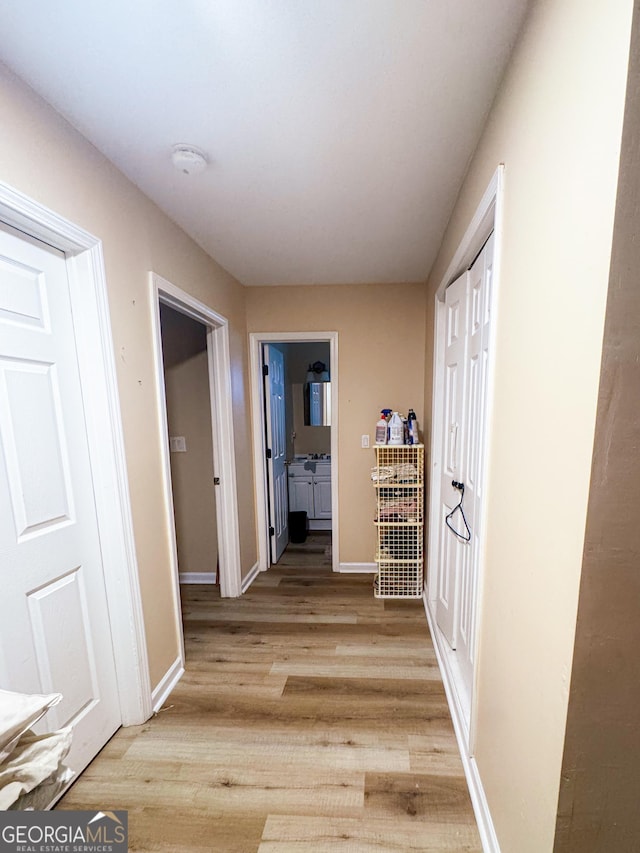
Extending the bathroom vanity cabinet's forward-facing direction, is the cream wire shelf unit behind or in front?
in front

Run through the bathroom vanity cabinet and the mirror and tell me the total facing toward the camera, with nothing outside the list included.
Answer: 2

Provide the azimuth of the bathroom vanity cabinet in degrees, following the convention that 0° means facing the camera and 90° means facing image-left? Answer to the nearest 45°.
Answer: approximately 0°

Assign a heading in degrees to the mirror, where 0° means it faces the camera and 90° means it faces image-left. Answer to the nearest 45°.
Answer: approximately 0°

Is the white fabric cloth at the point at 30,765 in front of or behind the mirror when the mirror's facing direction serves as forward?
in front
